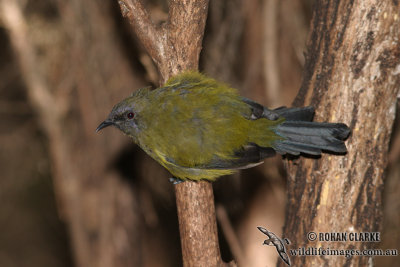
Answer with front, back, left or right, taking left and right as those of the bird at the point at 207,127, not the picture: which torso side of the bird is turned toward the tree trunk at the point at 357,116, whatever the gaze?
back

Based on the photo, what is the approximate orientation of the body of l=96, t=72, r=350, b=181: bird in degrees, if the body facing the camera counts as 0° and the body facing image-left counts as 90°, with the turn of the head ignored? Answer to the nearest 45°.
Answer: approximately 90°
